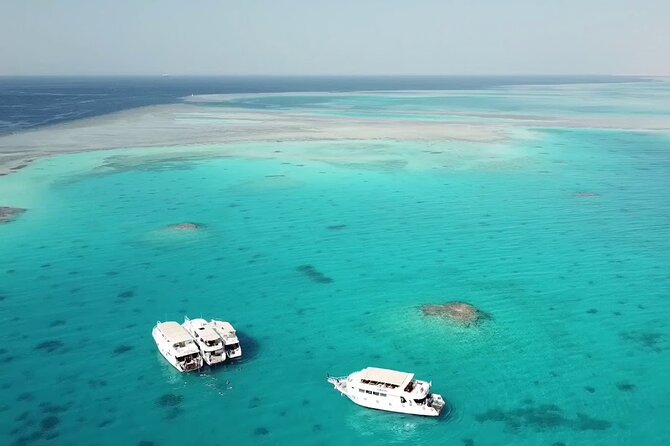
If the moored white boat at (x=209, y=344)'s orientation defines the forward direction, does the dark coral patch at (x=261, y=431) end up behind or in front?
behind

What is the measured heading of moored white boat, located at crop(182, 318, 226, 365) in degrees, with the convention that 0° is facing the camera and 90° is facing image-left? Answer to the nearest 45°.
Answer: approximately 135°

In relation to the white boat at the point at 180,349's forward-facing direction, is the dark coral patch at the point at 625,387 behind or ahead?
behind

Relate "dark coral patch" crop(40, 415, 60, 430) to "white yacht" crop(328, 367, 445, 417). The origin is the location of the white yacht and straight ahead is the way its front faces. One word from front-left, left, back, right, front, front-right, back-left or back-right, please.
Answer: front-left

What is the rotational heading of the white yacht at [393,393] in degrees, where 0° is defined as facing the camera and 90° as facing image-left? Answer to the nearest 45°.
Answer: approximately 135°

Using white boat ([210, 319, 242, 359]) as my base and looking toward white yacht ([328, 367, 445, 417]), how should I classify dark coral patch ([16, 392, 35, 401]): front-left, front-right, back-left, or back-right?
back-right

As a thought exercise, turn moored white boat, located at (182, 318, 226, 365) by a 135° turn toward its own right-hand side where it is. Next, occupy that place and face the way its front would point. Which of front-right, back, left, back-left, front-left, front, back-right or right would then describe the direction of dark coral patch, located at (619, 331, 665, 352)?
front

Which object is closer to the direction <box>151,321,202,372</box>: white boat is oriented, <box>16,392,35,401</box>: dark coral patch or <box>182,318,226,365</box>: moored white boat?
the dark coral patch

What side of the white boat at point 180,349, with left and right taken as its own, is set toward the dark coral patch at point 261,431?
back

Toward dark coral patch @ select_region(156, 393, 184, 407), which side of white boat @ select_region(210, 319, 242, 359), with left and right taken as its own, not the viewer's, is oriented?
left

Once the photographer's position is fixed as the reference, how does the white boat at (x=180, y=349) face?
facing away from the viewer and to the left of the viewer

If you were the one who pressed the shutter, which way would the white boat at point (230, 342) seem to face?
facing away from the viewer and to the left of the viewer
